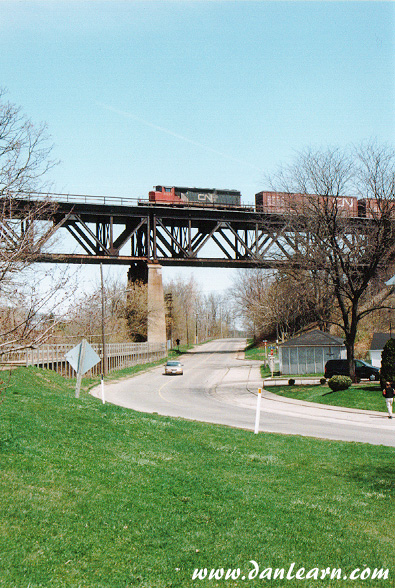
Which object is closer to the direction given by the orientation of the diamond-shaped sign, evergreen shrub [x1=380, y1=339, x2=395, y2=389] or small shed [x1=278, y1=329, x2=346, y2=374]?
the small shed

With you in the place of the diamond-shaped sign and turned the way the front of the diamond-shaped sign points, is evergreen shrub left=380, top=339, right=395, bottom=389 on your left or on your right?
on your right

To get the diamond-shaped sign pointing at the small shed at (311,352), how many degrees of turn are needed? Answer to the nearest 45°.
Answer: approximately 45° to its right

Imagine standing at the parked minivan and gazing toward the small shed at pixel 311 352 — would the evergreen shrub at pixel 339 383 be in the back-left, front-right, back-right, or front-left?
back-left

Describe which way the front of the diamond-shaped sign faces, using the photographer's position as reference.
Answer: facing away from the viewer
